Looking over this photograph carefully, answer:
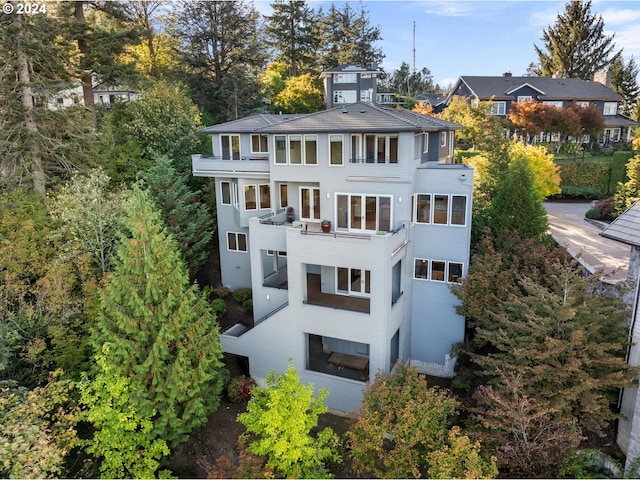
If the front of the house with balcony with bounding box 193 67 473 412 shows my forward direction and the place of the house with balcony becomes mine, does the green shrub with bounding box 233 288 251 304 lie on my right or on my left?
on my right

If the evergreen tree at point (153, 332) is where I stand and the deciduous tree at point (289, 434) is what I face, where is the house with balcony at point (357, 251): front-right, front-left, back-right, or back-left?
front-left

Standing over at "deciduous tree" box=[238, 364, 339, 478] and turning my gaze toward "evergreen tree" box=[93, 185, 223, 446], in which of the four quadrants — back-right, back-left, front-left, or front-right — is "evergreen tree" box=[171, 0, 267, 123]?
front-right

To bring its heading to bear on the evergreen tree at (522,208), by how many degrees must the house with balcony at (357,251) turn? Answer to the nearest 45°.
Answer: approximately 90° to its left

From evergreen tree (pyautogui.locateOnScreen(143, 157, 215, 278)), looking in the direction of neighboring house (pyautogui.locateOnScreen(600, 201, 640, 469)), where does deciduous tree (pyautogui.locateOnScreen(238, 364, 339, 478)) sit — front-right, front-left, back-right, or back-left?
front-right

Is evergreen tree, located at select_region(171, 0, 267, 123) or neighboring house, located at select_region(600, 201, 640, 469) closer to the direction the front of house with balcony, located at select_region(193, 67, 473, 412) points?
the neighboring house

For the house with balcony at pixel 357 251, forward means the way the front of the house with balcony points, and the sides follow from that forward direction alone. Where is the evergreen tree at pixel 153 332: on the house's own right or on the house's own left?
on the house's own right

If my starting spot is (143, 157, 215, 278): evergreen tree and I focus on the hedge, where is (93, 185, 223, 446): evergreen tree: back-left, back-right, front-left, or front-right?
back-right

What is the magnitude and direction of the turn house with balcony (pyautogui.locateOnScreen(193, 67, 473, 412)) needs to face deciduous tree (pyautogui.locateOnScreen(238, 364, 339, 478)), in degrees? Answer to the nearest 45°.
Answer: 0° — it already faces it

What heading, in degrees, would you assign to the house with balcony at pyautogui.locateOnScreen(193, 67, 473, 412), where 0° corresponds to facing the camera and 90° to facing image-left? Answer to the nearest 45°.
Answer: approximately 0°

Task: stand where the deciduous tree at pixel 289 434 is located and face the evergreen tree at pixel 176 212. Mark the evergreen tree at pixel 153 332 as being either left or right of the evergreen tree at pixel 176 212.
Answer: left
